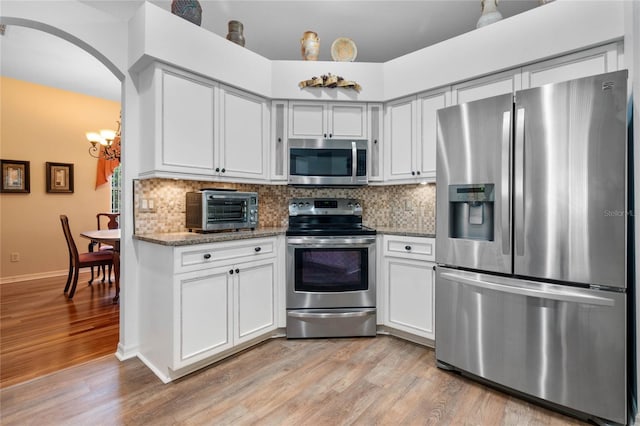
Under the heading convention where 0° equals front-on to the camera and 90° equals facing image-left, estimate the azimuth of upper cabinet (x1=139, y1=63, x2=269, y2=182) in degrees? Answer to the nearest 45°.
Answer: approximately 315°

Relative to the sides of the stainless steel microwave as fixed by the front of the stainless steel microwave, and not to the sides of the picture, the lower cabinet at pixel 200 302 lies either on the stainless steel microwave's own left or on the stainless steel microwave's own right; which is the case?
on the stainless steel microwave's own right

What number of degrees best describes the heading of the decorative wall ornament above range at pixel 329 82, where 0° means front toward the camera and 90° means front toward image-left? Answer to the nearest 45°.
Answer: approximately 0°

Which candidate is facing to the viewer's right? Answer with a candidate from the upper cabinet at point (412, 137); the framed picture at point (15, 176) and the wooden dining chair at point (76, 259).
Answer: the wooden dining chair

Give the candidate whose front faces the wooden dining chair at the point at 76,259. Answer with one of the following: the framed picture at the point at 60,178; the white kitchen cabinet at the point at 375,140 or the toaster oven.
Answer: the framed picture

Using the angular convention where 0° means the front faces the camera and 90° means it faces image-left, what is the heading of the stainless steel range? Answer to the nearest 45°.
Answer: approximately 0°
